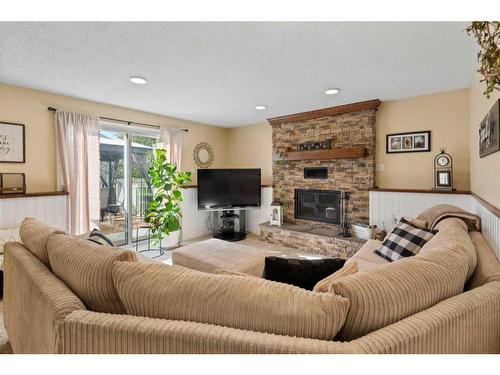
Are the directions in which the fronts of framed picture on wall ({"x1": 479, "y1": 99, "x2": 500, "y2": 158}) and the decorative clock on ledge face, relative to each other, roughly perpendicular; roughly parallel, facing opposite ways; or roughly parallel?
roughly perpendicular

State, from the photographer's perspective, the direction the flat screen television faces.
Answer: facing the viewer

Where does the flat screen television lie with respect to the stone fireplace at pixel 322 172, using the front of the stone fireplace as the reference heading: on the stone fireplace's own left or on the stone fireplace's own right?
on the stone fireplace's own right

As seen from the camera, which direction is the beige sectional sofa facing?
away from the camera

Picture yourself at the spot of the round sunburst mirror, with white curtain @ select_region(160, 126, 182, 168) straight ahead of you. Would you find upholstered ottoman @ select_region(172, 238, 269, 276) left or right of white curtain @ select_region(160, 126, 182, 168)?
left

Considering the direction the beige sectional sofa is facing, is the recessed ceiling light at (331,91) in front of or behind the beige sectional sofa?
in front

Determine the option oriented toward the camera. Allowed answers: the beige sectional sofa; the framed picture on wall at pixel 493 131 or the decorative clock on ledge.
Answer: the decorative clock on ledge

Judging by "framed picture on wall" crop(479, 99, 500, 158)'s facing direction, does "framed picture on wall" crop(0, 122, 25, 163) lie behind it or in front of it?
in front

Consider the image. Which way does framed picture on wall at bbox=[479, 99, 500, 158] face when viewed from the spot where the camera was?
facing to the left of the viewer

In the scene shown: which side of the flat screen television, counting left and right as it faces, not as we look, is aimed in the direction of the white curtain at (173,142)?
right

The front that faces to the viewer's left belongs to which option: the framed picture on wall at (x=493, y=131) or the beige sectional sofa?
the framed picture on wall

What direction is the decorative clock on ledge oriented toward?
toward the camera
